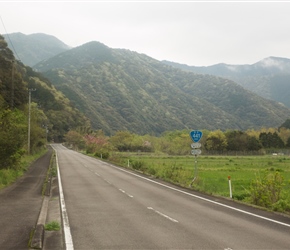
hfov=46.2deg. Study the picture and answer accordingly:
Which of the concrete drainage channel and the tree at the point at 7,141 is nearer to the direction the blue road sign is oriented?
the concrete drainage channel

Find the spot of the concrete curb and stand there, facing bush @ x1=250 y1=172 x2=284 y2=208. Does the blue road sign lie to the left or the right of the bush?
left

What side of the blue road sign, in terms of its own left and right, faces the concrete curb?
front

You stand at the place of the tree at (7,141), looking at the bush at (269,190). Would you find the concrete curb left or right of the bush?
right

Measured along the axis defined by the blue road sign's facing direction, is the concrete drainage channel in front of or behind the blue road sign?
in front

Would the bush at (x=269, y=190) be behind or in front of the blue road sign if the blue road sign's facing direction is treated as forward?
in front

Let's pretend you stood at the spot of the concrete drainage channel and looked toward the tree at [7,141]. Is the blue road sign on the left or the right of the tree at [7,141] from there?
right

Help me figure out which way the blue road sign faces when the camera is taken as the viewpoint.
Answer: facing the viewer

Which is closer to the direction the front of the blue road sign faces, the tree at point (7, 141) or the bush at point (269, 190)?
the bush

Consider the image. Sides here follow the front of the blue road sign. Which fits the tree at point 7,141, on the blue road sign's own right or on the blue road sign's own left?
on the blue road sign's own right

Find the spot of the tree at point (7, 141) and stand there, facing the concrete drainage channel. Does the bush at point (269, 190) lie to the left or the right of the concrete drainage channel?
left
